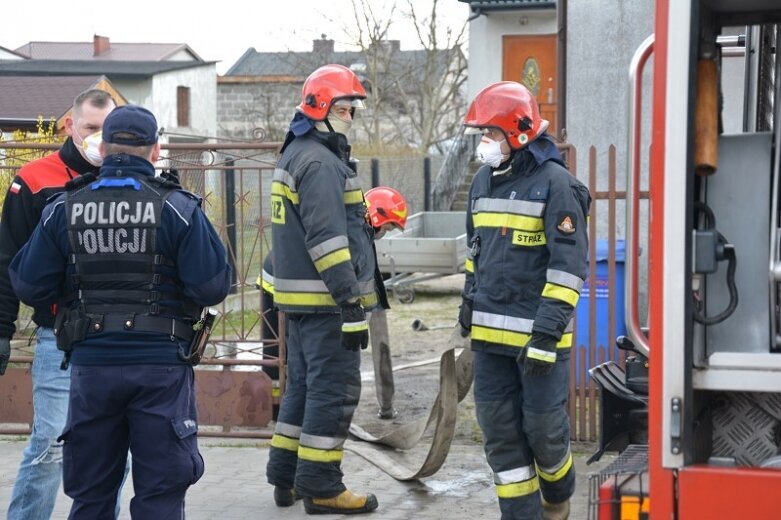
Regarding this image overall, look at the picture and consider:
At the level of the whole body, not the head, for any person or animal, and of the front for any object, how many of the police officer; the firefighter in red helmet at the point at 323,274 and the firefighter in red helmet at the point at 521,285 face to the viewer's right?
1

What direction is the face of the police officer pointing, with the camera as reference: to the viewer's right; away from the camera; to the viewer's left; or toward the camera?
away from the camera

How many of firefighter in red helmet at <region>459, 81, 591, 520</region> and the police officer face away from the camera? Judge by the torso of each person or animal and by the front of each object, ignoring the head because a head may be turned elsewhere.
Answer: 1

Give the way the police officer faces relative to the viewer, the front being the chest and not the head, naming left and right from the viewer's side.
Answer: facing away from the viewer

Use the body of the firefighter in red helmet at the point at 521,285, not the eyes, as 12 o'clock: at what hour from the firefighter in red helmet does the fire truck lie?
The fire truck is roughly at 10 o'clock from the firefighter in red helmet.

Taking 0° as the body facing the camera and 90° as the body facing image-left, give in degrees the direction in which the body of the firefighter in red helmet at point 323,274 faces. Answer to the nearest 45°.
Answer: approximately 270°

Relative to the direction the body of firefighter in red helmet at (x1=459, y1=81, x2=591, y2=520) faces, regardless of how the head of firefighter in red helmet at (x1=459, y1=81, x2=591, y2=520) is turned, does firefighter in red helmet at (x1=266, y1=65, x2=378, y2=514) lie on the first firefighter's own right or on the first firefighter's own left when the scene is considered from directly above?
on the first firefighter's own right

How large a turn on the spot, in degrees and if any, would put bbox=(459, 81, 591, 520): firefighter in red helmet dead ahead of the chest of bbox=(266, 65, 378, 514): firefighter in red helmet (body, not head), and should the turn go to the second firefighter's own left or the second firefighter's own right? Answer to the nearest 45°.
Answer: approximately 45° to the second firefighter's own right

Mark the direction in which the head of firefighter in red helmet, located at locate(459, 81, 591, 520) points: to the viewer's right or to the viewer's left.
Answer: to the viewer's left

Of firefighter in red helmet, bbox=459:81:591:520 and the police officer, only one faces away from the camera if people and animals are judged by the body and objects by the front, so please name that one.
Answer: the police officer

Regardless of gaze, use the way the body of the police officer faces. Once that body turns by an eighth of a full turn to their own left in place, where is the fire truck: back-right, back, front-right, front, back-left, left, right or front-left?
back

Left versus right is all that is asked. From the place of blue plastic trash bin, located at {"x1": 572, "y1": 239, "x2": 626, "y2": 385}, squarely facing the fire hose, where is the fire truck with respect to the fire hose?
left

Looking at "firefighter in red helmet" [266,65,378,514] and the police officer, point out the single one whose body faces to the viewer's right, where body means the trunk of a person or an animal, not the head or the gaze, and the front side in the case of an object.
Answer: the firefighter in red helmet
